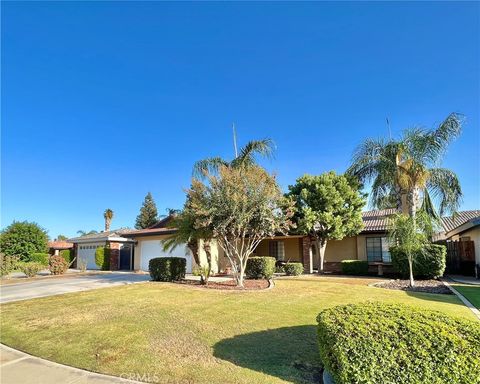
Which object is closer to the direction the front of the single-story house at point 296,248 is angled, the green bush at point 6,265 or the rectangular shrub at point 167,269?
the rectangular shrub

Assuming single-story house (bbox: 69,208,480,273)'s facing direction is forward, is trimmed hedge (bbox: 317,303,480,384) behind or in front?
in front

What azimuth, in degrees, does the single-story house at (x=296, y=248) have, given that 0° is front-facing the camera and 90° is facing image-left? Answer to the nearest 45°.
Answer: approximately 0°

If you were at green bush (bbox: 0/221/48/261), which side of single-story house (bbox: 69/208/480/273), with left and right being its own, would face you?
right

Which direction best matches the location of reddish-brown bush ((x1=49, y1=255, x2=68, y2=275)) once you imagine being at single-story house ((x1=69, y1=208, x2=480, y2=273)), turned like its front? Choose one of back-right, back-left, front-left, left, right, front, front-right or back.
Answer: right

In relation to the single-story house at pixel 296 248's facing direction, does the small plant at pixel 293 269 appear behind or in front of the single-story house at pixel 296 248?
in front

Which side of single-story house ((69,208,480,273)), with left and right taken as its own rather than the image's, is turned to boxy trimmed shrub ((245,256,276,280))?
front

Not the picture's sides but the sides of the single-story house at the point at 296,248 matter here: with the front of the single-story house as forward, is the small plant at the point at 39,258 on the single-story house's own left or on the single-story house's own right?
on the single-story house's own right
